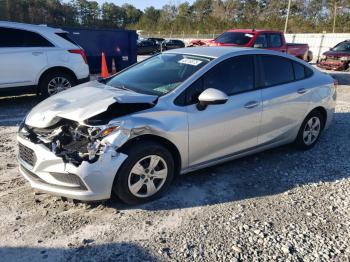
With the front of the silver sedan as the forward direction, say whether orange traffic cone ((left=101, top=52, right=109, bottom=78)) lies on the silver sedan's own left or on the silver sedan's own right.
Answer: on the silver sedan's own right

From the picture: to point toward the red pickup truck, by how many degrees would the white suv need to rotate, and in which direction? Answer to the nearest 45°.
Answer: approximately 180°

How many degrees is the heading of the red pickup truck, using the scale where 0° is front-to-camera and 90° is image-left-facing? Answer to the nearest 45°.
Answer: approximately 45°

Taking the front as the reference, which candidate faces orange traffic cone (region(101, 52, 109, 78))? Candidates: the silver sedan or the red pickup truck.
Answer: the red pickup truck

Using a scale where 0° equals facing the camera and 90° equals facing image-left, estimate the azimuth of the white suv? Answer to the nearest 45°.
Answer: approximately 90°

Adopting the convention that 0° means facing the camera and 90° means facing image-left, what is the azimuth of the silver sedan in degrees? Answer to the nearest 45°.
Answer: approximately 45°

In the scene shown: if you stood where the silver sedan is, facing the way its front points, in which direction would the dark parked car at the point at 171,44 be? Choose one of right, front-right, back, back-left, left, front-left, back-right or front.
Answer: back-right
